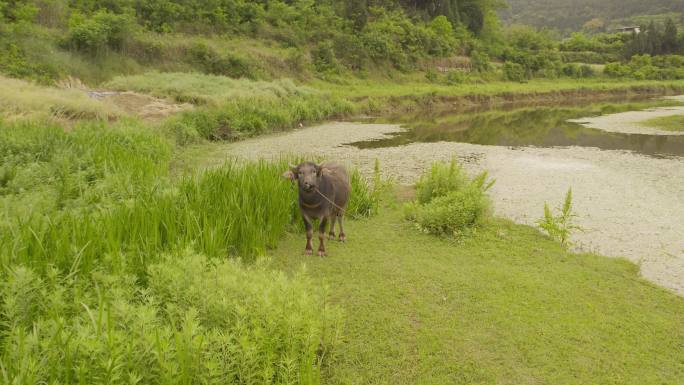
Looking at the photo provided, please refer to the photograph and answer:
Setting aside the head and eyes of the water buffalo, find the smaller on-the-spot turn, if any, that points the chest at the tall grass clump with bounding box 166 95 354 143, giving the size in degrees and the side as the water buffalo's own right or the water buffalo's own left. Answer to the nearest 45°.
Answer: approximately 135° to the water buffalo's own right

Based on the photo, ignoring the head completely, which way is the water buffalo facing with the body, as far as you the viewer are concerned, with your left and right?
facing the viewer and to the left of the viewer

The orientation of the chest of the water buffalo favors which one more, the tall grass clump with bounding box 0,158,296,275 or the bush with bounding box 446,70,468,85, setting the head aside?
the tall grass clump

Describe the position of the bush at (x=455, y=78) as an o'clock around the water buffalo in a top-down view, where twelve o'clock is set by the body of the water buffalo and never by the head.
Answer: The bush is roughly at 5 o'clock from the water buffalo.

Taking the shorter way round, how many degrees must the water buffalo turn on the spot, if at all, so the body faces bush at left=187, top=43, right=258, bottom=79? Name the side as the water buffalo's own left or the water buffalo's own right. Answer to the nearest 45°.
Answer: approximately 135° to the water buffalo's own right

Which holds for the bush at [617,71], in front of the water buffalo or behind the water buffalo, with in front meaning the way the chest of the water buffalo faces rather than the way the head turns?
behind

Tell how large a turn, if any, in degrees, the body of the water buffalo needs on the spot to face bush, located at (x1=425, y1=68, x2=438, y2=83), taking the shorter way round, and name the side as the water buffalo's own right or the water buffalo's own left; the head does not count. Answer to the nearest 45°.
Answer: approximately 135° to the water buffalo's own right

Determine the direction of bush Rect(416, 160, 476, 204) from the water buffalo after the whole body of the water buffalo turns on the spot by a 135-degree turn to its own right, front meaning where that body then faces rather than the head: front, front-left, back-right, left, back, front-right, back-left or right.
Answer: front-right

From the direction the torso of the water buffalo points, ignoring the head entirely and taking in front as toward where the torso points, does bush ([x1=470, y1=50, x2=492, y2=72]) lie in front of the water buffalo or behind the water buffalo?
behind

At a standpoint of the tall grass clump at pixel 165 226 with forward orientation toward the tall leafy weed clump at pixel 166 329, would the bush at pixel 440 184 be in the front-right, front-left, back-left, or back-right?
back-left

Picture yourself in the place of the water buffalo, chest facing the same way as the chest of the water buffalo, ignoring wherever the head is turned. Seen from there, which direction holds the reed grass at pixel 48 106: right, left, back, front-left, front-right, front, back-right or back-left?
right

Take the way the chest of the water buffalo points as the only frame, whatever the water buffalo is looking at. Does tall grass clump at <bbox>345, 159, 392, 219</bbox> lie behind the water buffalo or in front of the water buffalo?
behind

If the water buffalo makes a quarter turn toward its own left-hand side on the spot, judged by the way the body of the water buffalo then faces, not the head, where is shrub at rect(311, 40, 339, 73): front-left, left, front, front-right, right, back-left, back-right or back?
back-left

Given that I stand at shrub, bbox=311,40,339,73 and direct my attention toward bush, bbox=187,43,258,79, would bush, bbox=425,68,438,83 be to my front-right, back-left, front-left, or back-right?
back-left
